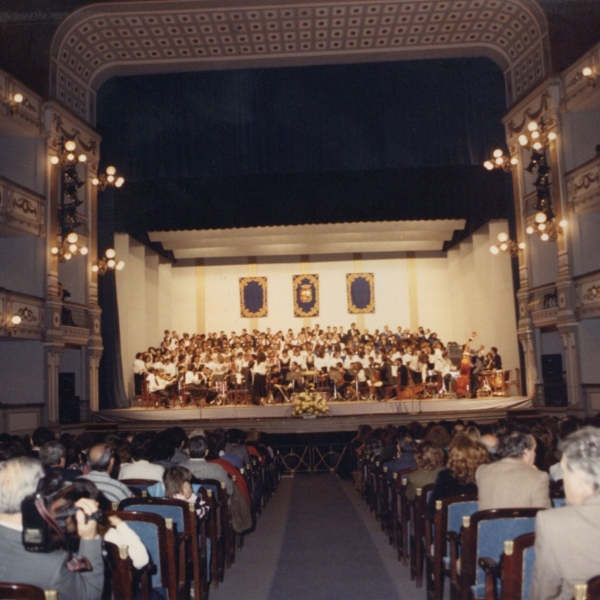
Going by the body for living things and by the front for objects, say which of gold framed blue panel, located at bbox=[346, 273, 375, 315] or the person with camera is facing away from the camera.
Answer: the person with camera

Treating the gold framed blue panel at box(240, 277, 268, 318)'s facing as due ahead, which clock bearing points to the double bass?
The double bass is roughly at 11 o'clock from the gold framed blue panel.

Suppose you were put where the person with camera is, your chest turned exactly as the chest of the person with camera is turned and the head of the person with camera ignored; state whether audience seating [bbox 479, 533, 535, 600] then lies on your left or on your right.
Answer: on your right

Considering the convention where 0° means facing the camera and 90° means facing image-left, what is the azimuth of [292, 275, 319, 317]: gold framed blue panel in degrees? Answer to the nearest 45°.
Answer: approximately 0°

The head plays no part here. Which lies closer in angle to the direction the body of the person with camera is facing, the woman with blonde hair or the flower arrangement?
the flower arrangement

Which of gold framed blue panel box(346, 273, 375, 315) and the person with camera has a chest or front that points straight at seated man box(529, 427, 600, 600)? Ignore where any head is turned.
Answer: the gold framed blue panel

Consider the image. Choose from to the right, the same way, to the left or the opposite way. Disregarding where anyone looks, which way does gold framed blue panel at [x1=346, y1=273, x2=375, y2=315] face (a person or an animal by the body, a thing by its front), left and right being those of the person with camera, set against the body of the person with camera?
the opposite way

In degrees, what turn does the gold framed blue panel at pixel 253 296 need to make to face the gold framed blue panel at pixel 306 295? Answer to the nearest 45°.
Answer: approximately 90° to its left

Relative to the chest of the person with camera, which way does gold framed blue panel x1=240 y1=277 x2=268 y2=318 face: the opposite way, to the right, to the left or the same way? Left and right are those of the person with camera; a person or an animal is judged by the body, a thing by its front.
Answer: the opposite way

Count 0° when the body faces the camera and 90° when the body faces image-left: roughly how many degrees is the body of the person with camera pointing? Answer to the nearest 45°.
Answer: approximately 180°

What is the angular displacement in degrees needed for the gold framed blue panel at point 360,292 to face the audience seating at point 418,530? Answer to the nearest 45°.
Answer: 0° — it already faces it

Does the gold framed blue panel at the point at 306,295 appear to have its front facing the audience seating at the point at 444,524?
yes
